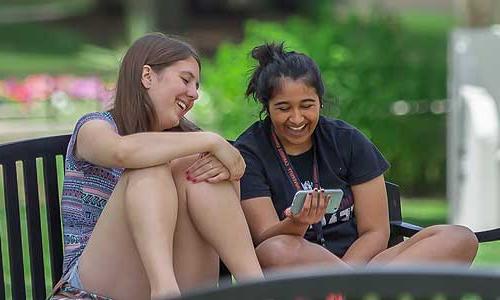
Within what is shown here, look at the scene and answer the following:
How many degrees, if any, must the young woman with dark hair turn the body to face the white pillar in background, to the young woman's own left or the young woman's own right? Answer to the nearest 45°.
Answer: approximately 180°

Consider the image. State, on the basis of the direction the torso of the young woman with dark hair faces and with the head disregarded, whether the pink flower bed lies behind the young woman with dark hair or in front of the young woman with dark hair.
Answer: behind

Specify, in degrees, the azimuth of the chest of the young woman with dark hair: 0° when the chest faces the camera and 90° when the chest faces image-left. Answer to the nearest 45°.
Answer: approximately 0°
